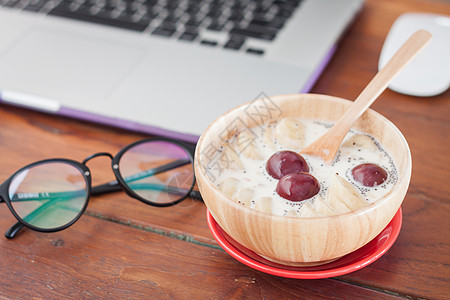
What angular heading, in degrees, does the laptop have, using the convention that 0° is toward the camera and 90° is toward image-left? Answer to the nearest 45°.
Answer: approximately 45°
